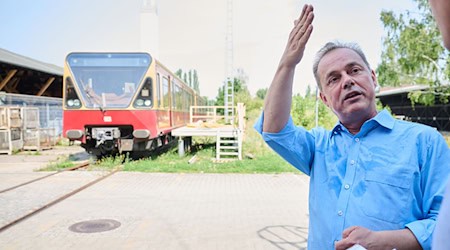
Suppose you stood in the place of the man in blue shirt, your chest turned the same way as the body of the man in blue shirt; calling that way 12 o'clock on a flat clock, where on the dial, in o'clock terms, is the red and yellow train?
The red and yellow train is roughly at 3 o'clock from the man in blue shirt.

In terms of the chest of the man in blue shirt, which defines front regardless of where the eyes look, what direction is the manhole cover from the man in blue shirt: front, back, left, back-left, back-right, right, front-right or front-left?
right

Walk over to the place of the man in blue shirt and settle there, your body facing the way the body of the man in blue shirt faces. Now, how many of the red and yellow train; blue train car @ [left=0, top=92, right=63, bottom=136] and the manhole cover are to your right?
3

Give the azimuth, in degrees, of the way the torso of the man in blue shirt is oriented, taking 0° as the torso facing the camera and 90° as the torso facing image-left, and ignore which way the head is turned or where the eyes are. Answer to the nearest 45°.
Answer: approximately 45°

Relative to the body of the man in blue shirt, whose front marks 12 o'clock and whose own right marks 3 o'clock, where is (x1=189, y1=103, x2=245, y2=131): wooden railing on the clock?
The wooden railing is roughly at 4 o'clock from the man in blue shirt.

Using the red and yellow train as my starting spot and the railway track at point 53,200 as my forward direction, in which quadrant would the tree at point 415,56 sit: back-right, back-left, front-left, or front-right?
back-left

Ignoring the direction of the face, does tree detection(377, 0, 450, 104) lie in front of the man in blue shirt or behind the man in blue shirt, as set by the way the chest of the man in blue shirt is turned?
behind

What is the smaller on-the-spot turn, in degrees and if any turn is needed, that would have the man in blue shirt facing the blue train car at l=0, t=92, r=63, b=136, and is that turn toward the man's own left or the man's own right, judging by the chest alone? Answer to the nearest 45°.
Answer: approximately 90° to the man's own right

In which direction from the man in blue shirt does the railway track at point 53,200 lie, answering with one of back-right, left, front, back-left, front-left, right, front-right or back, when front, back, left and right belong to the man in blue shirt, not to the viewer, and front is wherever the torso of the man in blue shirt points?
right
